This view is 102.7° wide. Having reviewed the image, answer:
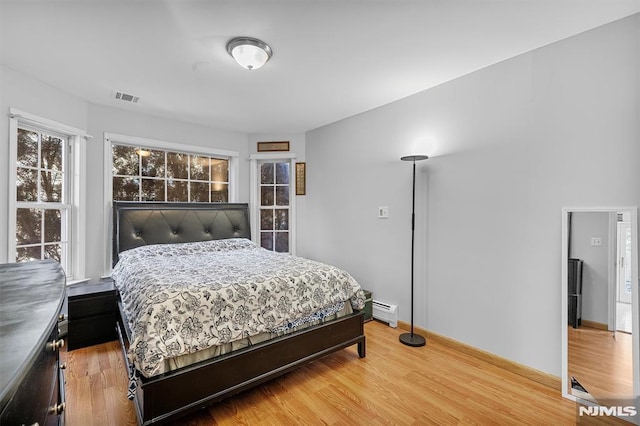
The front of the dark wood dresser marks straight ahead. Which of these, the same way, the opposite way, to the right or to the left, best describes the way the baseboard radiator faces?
the opposite way

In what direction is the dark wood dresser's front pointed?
to the viewer's right

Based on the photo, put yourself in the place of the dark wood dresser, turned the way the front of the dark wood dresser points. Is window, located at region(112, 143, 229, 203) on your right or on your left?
on your left

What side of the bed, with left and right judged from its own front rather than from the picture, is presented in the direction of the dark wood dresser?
right

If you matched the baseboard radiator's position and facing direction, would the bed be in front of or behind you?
in front

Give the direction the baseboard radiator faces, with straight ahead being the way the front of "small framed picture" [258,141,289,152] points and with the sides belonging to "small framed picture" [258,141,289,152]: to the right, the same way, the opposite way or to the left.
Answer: to the right

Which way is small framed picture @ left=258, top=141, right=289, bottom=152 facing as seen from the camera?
toward the camera

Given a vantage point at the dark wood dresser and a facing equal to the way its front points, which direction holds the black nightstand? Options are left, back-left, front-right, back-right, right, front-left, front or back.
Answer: left

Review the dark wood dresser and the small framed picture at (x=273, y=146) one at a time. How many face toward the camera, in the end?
1

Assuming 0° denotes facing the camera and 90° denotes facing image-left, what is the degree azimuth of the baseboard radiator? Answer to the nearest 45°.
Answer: approximately 45°

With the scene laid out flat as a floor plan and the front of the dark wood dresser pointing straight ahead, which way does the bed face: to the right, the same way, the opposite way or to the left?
to the right

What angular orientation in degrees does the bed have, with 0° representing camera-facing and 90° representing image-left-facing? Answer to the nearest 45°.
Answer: approximately 315°

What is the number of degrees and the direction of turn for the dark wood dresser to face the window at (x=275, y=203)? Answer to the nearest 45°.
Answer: approximately 45° to its left
